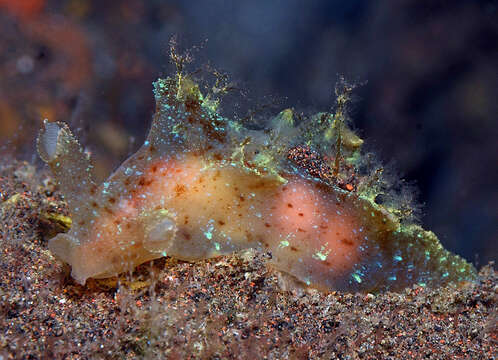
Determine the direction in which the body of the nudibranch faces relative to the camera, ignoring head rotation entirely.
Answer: to the viewer's left
